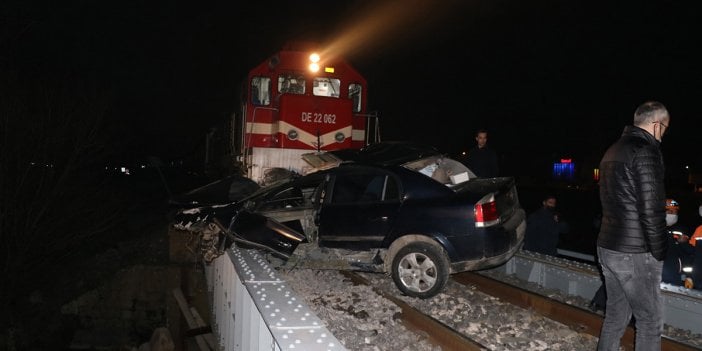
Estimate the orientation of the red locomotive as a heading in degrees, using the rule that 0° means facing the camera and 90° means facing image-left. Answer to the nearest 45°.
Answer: approximately 0°

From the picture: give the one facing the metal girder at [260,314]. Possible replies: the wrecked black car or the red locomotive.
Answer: the red locomotive

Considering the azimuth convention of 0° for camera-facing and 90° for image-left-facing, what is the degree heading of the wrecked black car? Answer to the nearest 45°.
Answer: approximately 135°

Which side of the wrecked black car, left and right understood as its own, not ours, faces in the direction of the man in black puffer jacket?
back

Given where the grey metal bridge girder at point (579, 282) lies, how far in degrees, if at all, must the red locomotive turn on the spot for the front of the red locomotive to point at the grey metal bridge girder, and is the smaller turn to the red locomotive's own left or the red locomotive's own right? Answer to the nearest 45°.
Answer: approximately 45° to the red locomotive's own left
